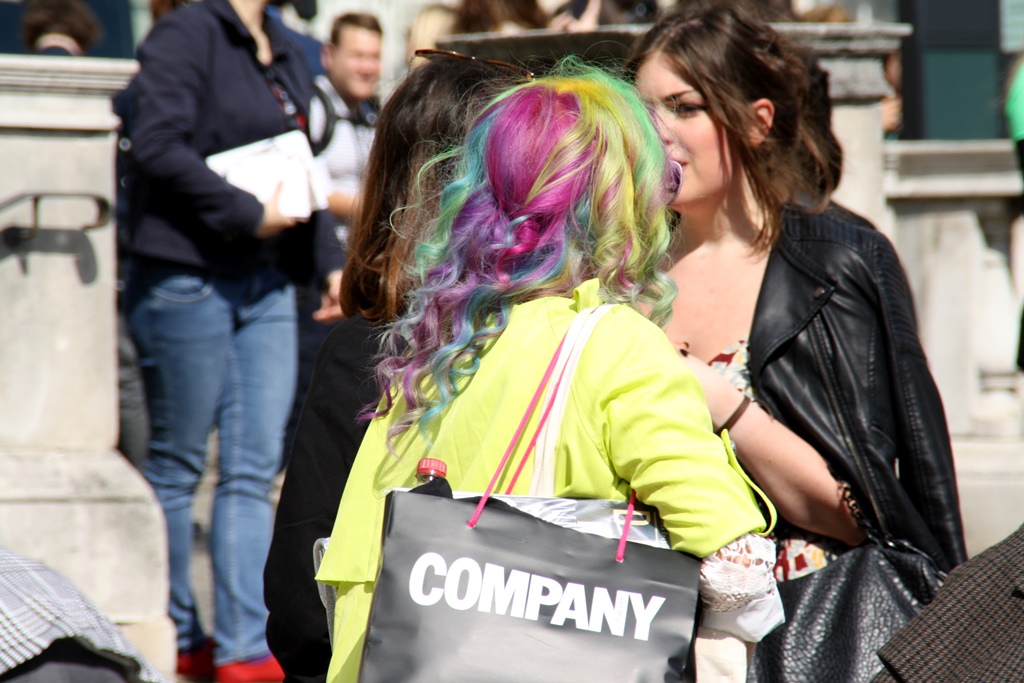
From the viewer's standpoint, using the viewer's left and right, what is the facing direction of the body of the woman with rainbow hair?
facing away from the viewer

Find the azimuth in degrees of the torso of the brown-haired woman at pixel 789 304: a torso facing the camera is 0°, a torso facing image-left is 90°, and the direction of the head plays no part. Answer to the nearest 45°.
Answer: approximately 45°

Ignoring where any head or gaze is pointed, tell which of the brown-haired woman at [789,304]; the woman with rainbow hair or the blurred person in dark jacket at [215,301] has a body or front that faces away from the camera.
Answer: the woman with rainbow hair

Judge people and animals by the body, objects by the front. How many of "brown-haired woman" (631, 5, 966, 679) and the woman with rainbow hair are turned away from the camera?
1

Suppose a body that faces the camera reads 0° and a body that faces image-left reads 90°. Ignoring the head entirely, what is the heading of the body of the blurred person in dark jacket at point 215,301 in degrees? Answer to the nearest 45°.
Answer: approximately 315°

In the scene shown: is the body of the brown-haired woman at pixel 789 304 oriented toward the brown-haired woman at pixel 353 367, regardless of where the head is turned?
yes

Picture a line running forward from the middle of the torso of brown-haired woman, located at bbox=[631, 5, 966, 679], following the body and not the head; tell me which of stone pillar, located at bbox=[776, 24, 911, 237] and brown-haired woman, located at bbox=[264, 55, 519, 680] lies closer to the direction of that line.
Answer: the brown-haired woman

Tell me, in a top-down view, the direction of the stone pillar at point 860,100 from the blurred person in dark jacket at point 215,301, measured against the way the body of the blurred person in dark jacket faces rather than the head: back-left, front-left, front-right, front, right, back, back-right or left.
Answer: front-left

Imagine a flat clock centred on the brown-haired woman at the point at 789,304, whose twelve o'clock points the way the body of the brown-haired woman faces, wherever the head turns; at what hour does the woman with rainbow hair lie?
The woman with rainbow hair is roughly at 11 o'clock from the brown-haired woman.

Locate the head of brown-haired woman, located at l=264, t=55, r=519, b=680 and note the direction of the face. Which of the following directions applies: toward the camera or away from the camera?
away from the camera

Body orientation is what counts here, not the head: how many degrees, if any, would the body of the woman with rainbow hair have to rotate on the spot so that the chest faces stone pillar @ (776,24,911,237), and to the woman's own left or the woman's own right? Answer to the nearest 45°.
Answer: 0° — they already face it
